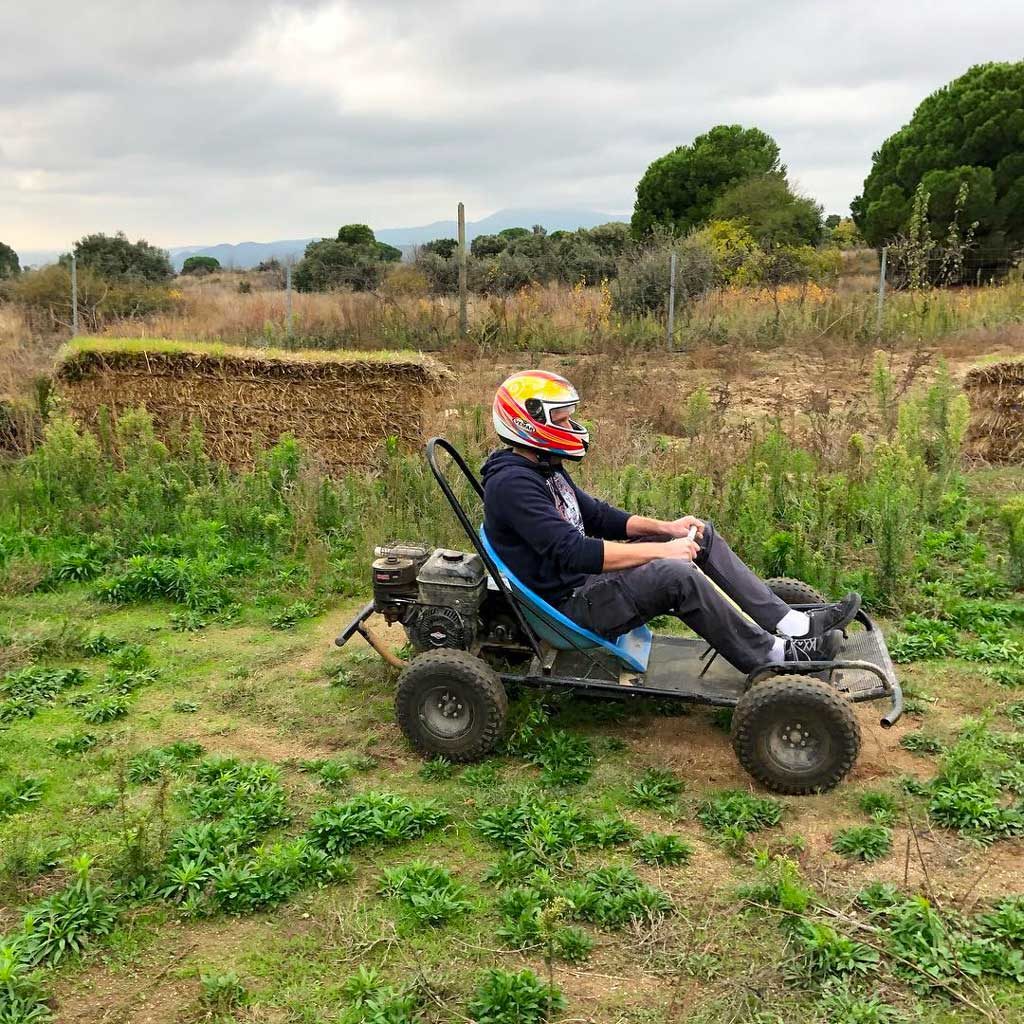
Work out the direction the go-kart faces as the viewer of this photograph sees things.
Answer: facing to the right of the viewer

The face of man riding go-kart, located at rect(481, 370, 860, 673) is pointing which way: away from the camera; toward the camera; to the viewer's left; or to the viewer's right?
to the viewer's right

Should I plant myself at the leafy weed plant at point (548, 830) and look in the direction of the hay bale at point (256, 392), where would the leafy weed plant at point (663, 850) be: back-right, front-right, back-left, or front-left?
back-right

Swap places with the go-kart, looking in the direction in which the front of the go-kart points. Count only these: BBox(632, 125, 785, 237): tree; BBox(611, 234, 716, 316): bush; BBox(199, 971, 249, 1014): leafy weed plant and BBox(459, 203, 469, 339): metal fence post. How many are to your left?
3

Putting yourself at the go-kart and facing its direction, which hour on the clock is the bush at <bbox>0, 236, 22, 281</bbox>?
The bush is roughly at 8 o'clock from the go-kart.

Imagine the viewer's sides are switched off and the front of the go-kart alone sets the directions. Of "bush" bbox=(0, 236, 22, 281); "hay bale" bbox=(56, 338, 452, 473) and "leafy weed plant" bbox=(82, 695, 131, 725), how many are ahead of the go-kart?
0

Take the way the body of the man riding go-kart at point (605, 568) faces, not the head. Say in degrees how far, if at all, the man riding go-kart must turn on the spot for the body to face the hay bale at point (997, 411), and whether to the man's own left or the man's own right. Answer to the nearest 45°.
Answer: approximately 45° to the man's own left

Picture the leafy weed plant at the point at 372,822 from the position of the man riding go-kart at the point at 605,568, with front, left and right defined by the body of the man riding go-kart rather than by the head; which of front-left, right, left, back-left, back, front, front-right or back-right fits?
back-right

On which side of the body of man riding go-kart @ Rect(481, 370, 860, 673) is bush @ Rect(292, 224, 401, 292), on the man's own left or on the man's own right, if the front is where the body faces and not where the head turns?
on the man's own left

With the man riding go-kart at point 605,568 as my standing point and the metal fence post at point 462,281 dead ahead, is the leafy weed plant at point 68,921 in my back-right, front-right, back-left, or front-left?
back-left

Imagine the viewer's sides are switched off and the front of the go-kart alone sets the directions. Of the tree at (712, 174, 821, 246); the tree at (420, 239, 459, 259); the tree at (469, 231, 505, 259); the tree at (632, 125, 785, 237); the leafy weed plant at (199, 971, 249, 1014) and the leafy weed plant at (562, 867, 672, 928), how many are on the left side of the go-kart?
4

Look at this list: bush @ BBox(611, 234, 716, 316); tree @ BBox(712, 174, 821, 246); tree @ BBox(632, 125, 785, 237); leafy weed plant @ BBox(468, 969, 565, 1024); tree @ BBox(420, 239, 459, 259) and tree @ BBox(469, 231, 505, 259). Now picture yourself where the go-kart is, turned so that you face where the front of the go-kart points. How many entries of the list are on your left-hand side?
5

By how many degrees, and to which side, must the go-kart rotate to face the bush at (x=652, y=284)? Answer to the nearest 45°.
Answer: approximately 90° to its left

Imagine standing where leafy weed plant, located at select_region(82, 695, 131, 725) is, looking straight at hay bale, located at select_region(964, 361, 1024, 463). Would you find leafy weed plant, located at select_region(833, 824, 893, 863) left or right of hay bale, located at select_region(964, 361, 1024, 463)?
right

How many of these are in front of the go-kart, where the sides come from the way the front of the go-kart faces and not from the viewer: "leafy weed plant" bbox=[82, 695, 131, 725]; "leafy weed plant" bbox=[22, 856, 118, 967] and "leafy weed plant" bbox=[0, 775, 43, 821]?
0

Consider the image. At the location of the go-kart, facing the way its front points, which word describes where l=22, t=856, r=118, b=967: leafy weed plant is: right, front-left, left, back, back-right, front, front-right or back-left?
back-right

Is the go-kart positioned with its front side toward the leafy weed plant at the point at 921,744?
yes

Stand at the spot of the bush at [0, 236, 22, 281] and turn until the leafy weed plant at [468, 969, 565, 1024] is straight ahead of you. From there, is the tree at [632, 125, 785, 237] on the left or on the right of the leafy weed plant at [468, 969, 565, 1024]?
left

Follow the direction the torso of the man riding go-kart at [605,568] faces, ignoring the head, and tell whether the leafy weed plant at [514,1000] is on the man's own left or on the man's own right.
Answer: on the man's own right

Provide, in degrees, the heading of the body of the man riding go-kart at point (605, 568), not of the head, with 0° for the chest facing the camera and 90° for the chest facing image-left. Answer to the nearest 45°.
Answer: approximately 270°

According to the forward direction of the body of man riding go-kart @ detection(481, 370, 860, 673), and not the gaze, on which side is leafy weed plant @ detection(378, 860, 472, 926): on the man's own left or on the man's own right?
on the man's own right
